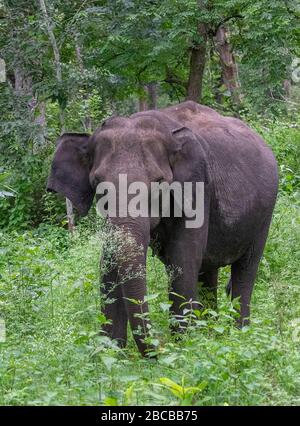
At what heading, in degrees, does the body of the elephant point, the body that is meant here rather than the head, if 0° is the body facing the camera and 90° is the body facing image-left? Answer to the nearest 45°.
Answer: approximately 45°

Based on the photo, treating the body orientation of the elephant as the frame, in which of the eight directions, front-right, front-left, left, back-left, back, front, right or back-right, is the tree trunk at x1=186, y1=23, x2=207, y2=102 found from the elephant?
back-right

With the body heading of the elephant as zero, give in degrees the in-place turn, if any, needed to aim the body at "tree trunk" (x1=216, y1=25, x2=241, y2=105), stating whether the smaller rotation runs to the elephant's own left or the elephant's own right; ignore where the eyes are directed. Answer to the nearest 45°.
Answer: approximately 135° to the elephant's own right
